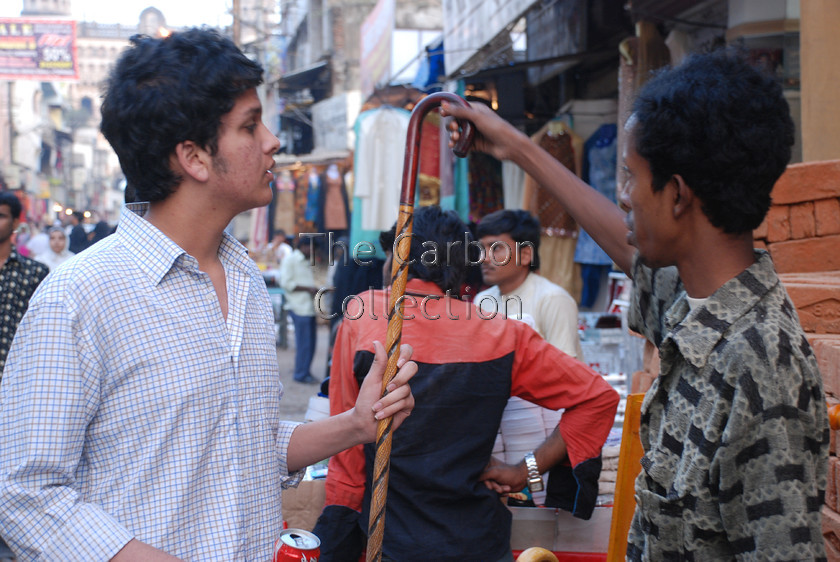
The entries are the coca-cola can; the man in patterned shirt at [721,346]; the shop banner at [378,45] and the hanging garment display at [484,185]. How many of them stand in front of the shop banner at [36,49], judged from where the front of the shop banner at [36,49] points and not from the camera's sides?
4

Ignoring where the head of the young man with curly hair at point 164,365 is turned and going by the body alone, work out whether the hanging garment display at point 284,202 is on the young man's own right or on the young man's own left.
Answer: on the young man's own left

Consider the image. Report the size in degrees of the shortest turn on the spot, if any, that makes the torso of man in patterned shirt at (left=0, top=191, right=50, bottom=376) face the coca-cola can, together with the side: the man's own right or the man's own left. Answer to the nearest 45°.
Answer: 0° — they already face it

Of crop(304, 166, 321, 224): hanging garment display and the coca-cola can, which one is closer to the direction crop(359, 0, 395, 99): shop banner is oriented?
the coca-cola can

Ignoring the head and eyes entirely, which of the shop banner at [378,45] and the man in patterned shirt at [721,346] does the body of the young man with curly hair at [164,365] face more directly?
the man in patterned shirt

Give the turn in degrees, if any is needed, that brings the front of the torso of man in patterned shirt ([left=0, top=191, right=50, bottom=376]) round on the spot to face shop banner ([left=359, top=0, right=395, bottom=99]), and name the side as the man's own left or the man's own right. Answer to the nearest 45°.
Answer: approximately 135° to the man's own left

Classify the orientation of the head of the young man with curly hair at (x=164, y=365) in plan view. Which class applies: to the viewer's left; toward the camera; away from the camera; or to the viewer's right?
to the viewer's right

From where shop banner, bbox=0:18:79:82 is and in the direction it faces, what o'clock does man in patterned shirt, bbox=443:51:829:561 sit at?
The man in patterned shirt is roughly at 12 o'clock from the shop banner.

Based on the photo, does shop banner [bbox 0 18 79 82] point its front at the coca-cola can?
yes

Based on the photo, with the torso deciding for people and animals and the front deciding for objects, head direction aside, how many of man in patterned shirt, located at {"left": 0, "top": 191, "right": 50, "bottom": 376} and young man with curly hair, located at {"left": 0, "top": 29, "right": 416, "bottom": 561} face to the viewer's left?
0

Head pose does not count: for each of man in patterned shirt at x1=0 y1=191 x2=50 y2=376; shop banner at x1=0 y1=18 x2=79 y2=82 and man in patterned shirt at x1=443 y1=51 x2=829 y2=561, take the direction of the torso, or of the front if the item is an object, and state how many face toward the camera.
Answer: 2

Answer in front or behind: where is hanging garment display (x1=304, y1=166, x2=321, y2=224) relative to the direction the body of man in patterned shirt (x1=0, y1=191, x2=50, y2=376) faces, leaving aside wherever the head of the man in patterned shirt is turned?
behind

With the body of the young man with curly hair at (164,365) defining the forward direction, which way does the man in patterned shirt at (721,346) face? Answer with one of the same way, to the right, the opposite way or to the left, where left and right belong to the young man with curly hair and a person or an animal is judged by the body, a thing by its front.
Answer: the opposite way
